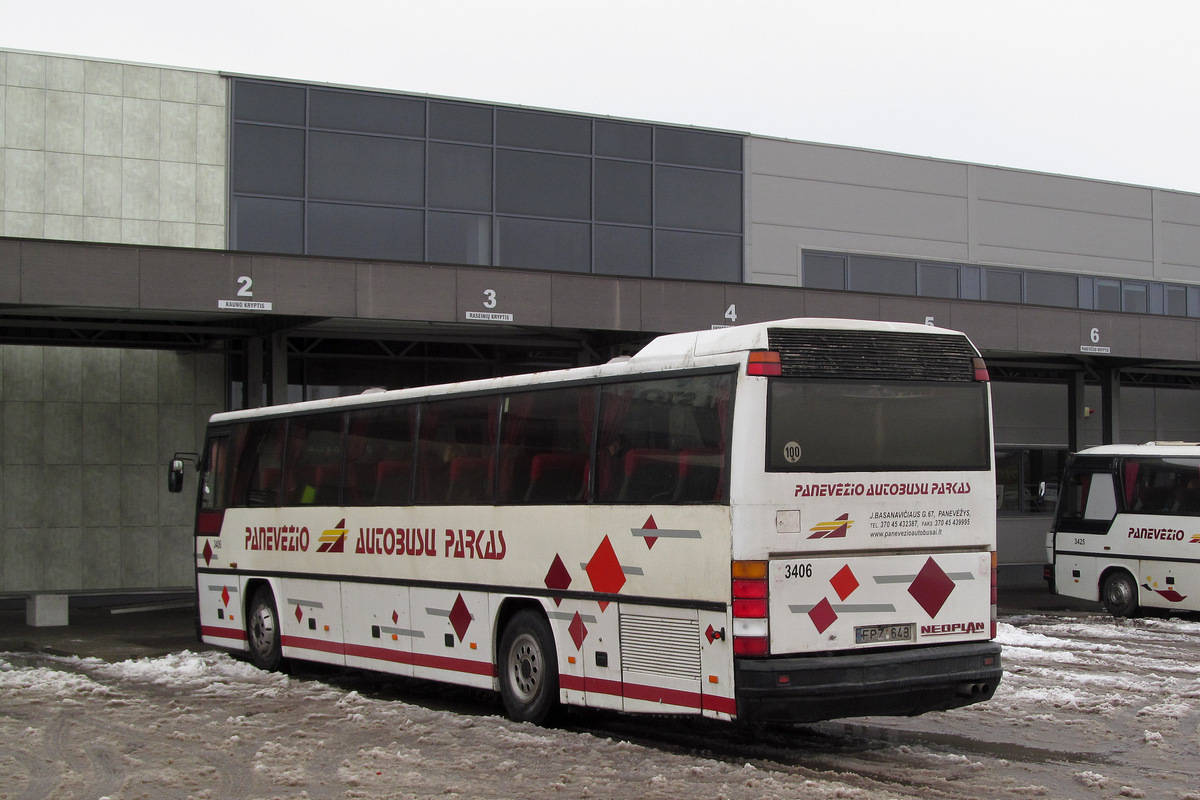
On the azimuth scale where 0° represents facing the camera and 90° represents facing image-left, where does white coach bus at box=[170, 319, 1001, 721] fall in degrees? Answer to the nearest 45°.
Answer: approximately 135°

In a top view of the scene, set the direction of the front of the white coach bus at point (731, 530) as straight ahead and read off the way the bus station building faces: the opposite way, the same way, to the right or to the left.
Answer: the opposite way

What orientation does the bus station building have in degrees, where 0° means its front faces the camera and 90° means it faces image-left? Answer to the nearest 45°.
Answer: approximately 315°

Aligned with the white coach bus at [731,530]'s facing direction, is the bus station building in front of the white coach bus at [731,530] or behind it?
in front

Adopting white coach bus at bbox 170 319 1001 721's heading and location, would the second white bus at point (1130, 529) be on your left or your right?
on your right

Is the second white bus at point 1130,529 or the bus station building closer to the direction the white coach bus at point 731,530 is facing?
the bus station building
